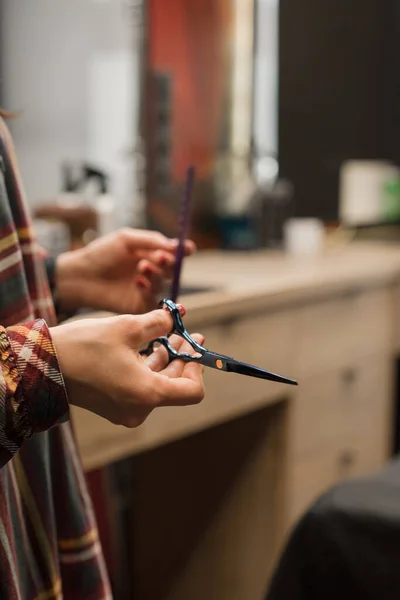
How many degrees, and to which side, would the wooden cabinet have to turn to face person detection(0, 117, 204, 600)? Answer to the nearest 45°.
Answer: approximately 45° to its right

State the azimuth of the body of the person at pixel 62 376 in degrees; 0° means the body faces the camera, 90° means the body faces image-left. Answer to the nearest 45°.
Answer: approximately 270°

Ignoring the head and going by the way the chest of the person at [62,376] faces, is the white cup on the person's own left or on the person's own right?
on the person's own left

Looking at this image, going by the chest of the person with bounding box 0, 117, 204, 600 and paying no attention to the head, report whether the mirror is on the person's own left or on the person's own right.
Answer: on the person's own left

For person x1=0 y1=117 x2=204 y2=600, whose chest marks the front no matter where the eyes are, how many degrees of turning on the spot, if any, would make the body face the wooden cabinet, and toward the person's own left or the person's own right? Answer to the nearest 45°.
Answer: approximately 45° to the person's own left
